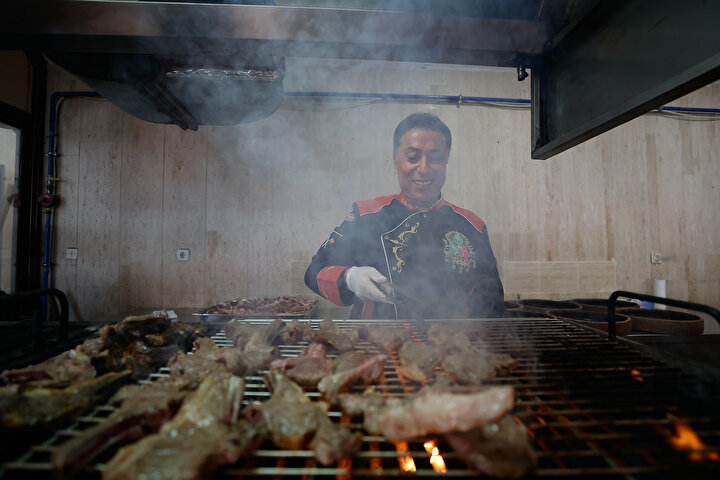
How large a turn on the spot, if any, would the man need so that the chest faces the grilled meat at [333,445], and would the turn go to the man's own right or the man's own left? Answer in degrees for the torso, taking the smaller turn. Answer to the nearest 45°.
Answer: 0° — they already face it

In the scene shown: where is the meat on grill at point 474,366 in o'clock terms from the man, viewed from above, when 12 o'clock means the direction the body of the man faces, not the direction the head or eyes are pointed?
The meat on grill is roughly at 12 o'clock from the man.

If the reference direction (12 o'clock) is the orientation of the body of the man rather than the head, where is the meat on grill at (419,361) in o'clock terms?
The meat on grill is roughly at 12 o'clock from the man.

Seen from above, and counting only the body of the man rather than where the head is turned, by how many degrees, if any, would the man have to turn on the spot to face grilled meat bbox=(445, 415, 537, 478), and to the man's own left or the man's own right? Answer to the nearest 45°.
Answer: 0° — they already face it

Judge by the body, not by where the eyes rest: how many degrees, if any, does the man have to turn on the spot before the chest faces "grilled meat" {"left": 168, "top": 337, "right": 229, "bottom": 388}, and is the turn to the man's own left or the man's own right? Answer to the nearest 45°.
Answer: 0° — they already face it

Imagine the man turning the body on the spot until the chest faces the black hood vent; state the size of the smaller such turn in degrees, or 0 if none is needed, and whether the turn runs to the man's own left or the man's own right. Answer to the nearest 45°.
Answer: approximately 45° to the man's own right

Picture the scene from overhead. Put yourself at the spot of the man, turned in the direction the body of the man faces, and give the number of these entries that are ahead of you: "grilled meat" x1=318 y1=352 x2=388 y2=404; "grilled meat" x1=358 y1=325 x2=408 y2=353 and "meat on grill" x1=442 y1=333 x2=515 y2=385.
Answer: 3

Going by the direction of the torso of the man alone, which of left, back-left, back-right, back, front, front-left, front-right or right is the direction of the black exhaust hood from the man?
front

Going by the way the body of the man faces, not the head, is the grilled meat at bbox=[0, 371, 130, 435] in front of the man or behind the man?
in front

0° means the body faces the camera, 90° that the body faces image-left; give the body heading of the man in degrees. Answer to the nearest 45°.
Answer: approximately 0°

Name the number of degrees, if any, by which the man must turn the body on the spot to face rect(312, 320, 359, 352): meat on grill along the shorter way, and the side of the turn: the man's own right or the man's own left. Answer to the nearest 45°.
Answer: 0° — they already face it
